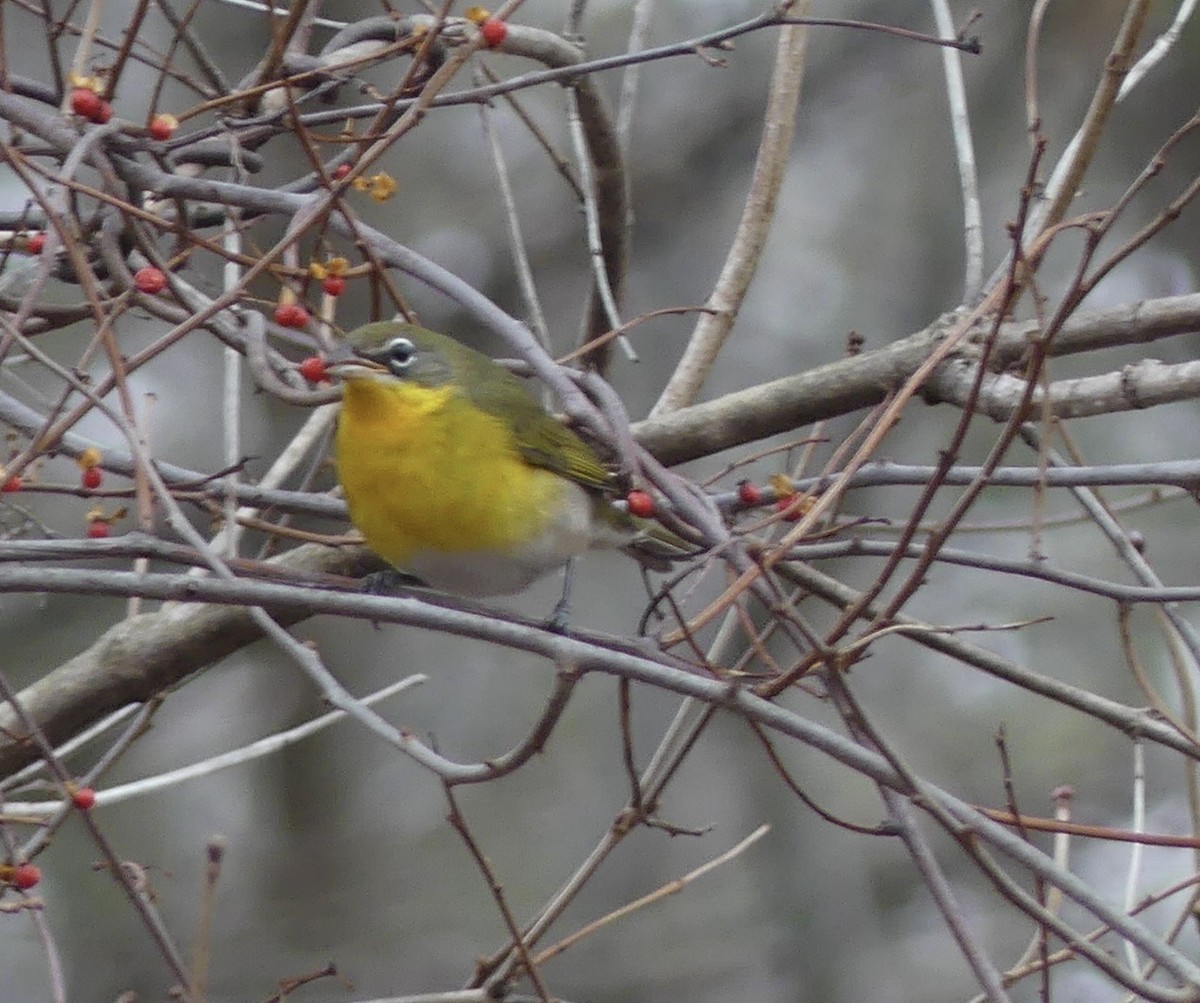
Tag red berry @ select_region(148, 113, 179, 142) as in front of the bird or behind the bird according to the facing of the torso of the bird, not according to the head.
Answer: in front

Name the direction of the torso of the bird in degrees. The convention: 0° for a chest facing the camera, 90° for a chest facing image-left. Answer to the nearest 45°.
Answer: approximately 45°

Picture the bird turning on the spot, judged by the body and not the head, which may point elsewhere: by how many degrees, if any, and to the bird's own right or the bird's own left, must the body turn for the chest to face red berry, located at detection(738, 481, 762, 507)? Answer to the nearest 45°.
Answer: approximately 90° to the bird's own left

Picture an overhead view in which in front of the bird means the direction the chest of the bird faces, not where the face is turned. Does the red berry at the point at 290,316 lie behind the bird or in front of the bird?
in front

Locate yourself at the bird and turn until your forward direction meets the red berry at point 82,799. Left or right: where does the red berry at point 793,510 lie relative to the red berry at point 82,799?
left

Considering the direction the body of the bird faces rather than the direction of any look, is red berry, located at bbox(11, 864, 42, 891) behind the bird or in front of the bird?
in front
